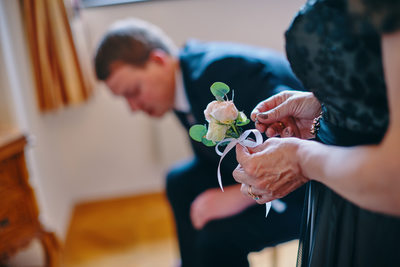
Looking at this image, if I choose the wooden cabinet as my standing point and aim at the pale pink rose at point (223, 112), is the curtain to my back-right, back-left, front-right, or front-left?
back-left

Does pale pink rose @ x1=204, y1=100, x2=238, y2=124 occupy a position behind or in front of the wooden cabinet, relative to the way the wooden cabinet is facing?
in front

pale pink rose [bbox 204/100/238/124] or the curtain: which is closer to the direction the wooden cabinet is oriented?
the pale pink rose

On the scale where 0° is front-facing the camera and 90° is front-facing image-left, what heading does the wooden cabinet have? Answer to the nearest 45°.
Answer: approximately 315°

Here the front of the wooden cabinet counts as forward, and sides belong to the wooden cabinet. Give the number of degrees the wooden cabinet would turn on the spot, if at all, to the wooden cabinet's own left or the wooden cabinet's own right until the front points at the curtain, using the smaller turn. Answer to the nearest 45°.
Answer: approximately 90° to the wooden cabinet's own left
